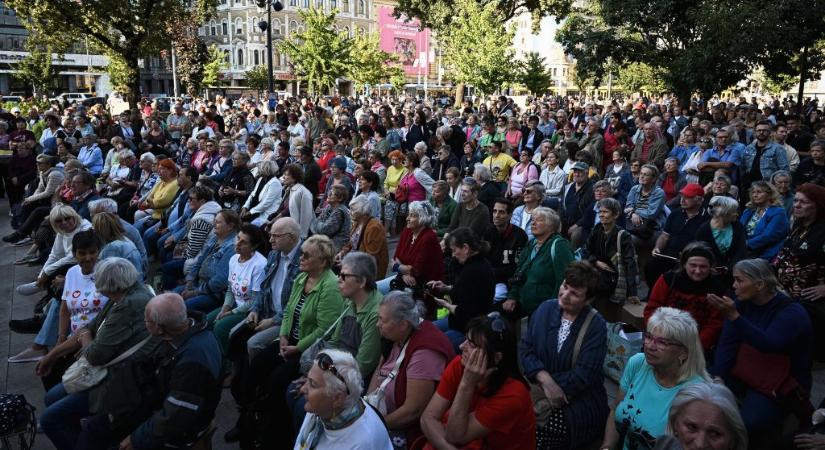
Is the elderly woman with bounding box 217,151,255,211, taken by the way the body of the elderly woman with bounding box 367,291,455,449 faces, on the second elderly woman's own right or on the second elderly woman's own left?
on the second elderly woman's own right

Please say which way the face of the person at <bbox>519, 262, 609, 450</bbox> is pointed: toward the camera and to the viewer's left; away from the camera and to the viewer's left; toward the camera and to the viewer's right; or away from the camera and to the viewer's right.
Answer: toward the camera and to the viewer's left

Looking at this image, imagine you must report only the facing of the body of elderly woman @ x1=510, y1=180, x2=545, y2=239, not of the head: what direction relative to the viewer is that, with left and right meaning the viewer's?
facing the viewer and to the left of the viewer

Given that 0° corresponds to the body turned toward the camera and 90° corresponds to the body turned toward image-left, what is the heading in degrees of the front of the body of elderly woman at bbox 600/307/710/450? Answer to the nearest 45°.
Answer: approximately 45°

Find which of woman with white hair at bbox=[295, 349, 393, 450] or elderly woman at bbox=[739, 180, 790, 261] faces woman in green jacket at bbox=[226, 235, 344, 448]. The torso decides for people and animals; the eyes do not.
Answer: the elderly woman

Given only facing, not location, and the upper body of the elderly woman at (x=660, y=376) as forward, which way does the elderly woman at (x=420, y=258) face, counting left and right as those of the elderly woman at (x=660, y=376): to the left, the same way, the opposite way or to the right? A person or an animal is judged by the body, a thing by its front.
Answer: the same way

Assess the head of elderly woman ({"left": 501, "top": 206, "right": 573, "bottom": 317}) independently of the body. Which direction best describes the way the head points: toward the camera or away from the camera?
toward the camera

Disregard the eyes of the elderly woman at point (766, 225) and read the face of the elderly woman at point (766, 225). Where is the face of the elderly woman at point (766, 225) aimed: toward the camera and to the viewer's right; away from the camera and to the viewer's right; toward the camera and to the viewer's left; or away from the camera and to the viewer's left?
toward the camera and to the viewer's left

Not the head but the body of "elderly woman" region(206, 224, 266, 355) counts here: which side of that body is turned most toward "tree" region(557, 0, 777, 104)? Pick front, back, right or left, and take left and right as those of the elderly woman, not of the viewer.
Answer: back

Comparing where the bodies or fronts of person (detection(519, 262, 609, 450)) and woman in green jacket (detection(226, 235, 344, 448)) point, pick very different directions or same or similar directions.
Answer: same or similar directions

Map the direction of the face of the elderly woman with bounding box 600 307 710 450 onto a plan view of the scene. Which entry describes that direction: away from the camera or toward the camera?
toward the camera

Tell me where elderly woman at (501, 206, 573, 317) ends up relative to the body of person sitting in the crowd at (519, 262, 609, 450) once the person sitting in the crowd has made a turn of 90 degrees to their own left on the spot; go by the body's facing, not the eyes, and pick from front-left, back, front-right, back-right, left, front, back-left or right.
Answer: back-left

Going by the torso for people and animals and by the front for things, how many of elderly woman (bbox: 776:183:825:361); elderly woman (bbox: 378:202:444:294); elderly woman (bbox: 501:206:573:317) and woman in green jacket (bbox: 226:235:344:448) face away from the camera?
0
